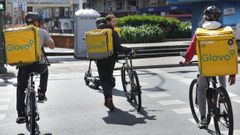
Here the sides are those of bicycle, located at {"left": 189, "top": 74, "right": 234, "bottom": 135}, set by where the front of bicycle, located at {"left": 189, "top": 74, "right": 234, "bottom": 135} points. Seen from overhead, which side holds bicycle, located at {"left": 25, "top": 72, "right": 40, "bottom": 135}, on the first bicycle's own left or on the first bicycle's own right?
on the first bicycle's own left

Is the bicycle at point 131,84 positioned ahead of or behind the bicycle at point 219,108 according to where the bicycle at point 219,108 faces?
ahead

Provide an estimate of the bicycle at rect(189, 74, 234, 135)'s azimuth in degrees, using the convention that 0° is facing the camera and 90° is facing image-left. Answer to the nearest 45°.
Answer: approximately 135°

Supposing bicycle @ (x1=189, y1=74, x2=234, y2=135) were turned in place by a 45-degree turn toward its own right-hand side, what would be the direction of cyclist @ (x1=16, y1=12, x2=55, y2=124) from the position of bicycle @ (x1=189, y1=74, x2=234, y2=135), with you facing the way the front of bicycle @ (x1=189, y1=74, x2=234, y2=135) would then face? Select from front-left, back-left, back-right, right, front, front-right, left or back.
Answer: left

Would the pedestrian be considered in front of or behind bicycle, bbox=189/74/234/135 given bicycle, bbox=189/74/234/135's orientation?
in front

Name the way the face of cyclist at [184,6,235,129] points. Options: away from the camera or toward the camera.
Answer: away from the camera
